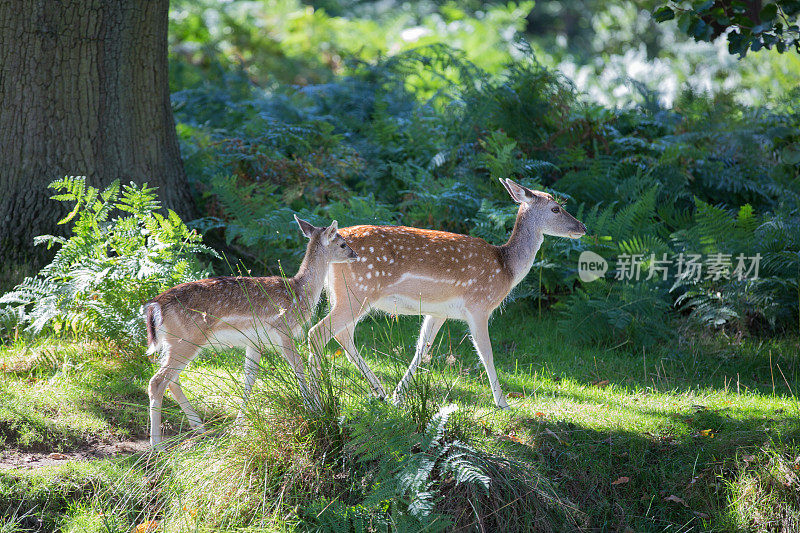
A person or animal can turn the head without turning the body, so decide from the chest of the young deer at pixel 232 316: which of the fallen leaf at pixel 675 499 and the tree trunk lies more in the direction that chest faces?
the fallen leaf

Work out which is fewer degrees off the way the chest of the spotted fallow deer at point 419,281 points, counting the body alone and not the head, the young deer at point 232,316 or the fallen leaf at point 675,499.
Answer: the fallen leaf

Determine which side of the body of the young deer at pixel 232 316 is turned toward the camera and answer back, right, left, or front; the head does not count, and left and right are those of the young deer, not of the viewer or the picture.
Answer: right

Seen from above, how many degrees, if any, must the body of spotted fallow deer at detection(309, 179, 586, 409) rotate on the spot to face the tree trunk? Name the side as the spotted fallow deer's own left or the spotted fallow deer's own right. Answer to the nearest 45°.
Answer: approximately 135° to the spotted fallow deer's own left

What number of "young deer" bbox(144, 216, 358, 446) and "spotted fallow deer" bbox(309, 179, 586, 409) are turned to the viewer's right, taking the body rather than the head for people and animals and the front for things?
2

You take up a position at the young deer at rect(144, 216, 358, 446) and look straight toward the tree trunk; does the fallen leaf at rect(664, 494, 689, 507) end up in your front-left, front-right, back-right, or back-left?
back-right

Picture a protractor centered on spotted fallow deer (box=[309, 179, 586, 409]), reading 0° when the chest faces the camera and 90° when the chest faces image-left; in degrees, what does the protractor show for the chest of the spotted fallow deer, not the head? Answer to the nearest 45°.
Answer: approximately 270°

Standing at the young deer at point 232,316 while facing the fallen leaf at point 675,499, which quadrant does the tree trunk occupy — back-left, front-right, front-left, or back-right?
back-left
